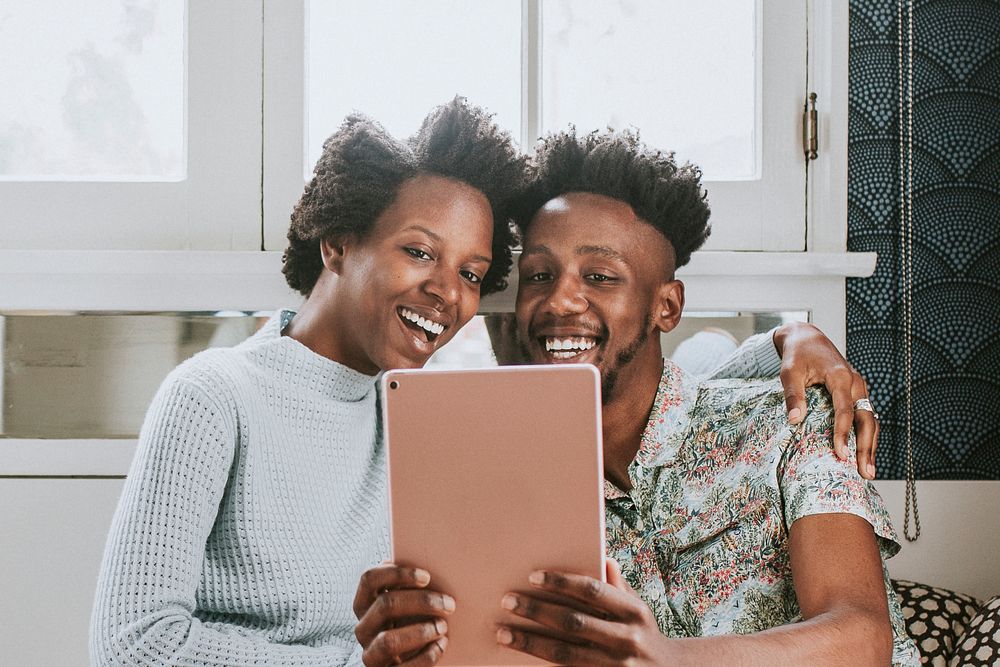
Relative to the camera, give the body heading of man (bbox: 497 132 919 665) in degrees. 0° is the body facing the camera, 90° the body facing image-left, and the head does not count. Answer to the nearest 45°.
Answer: approximately 45°

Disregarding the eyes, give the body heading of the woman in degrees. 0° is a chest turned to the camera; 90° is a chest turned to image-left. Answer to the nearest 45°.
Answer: approximately 315°

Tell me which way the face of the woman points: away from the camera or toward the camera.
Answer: toward the camera

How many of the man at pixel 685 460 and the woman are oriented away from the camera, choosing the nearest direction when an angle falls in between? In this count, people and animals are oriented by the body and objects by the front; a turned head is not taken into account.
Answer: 0
